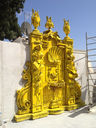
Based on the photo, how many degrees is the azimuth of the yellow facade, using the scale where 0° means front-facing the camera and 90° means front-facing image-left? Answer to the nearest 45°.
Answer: approximately 315°
